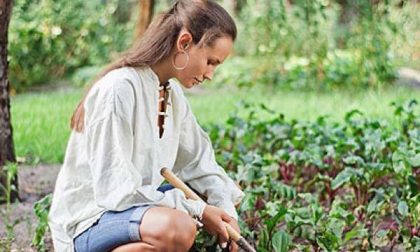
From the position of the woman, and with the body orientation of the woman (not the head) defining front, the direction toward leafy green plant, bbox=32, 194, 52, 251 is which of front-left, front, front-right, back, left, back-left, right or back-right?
back

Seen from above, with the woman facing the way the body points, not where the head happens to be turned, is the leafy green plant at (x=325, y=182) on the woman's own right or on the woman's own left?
on the woman's own left

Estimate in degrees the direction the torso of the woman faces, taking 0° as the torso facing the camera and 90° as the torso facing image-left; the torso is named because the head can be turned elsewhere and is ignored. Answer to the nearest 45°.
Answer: approximately 315°

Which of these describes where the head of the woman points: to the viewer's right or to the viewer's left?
to the viewer's right
